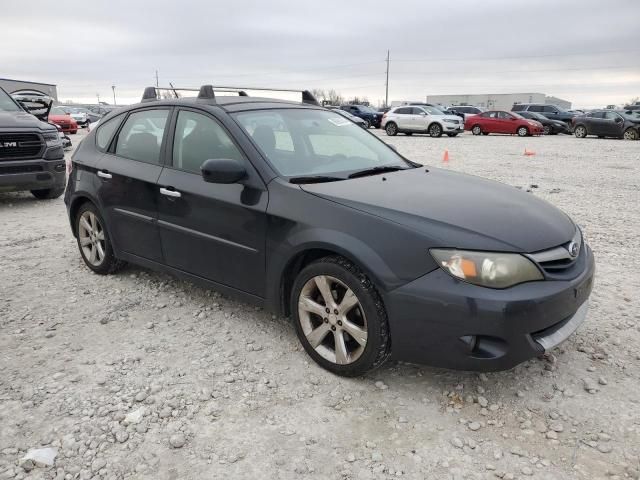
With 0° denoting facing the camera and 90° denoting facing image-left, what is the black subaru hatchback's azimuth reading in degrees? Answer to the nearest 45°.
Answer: approximately 315°

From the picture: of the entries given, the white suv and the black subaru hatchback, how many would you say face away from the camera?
0

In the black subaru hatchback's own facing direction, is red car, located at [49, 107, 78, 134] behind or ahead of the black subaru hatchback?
behind

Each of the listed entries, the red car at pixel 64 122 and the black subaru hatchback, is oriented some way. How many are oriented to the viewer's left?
0

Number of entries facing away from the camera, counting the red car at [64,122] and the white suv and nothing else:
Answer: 0

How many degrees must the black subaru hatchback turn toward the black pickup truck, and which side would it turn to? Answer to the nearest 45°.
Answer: approximately 180°

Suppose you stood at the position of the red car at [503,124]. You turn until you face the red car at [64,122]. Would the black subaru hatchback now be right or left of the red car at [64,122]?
left

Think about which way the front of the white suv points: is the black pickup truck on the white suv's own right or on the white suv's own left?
on the white suv's own right

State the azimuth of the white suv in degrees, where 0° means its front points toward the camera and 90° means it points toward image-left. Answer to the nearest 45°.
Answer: approximately 315°

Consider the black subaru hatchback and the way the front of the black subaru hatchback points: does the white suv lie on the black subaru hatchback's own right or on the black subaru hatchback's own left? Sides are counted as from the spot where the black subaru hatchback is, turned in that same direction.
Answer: on the black subaru hatchback's own left
